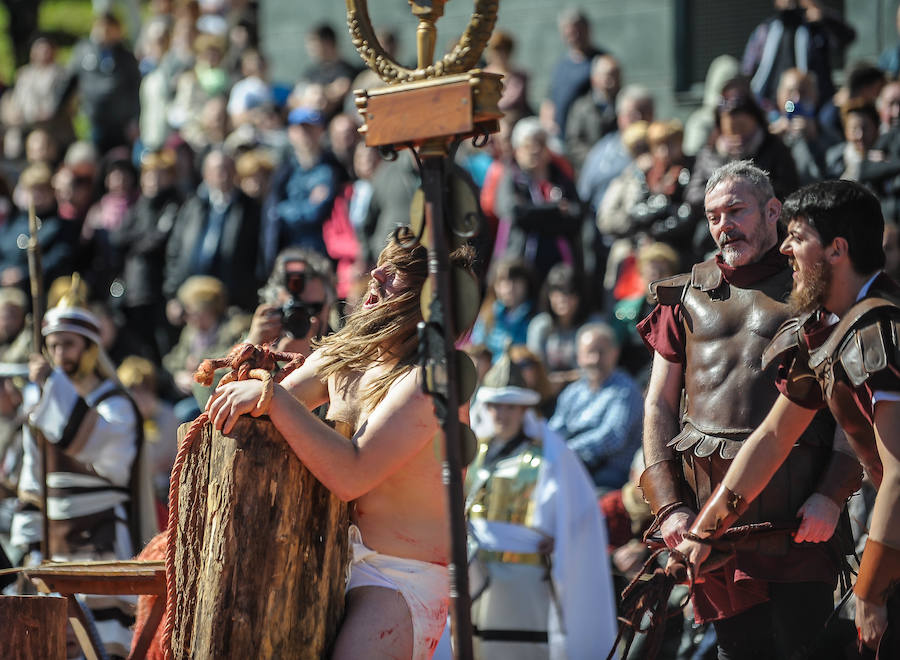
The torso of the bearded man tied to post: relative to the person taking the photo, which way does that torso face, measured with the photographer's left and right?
facing to the left of the viewer

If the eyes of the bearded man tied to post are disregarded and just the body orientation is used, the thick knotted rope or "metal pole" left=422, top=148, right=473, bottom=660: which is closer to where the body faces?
the thick knotted rope

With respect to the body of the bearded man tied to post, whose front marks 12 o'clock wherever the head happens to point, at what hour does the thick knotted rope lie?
The thick knotted rope is roughly at 12 o'clock from the bearded man tied to post.

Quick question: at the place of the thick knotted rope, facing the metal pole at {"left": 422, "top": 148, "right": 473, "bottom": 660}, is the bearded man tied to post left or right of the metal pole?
left

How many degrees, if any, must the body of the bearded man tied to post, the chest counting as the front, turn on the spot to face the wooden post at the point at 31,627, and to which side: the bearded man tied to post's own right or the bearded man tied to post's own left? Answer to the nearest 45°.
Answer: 0° — they already face it

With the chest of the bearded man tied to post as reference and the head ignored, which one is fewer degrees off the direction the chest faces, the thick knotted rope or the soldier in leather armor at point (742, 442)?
the thick knotted rope

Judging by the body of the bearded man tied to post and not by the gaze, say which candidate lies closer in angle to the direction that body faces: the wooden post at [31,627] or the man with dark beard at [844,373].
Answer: the wooden post

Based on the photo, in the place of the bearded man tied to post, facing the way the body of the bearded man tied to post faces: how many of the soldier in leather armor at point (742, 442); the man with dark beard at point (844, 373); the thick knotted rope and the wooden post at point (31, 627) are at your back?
2

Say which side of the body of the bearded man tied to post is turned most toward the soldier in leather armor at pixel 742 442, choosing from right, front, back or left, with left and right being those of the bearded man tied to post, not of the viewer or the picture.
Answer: back

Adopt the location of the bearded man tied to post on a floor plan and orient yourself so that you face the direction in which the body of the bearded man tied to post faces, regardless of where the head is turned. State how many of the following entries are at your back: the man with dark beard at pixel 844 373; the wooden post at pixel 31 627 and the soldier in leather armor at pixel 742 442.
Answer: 2

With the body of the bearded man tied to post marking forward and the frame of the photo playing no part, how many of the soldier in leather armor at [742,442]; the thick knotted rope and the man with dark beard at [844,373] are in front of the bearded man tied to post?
1

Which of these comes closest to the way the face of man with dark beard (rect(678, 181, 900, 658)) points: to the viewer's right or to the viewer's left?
to the viewer's left
